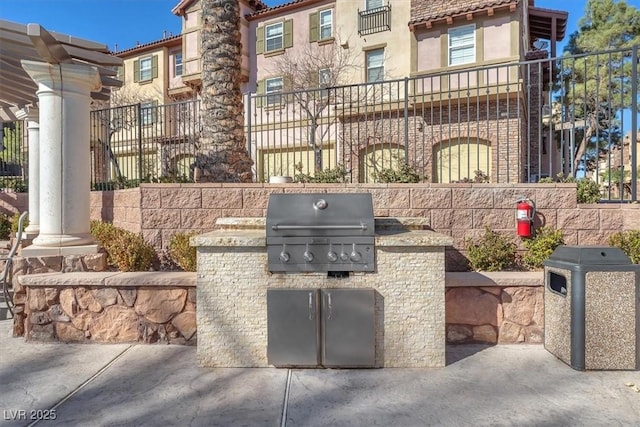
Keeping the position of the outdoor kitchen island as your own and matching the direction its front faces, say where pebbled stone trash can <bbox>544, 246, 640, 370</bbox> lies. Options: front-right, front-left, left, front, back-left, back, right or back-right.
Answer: left

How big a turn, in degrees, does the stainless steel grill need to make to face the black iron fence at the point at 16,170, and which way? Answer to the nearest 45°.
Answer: approximately 135° to its right

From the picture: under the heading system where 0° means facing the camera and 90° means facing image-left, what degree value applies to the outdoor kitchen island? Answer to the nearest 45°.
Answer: approximately 0°

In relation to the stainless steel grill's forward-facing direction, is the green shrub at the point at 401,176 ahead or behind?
behind

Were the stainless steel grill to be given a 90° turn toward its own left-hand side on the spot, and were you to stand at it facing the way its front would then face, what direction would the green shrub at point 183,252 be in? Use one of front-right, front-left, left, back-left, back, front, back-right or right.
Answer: back-left

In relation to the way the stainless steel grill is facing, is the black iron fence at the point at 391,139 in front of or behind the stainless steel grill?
behind

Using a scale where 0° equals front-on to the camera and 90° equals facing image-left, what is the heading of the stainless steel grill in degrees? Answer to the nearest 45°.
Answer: approximately 0°
